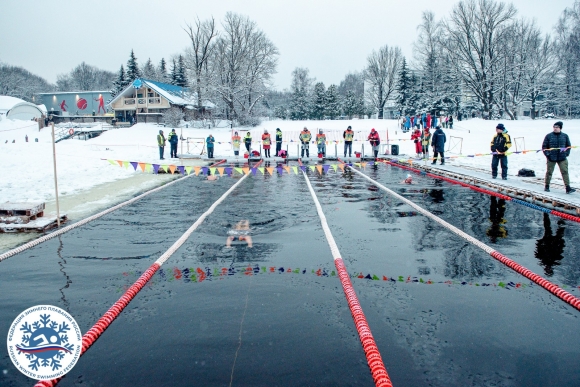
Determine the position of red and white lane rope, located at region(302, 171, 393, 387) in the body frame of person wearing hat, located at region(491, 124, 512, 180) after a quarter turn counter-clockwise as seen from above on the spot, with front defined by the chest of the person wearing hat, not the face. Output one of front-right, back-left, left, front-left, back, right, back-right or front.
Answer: front-right

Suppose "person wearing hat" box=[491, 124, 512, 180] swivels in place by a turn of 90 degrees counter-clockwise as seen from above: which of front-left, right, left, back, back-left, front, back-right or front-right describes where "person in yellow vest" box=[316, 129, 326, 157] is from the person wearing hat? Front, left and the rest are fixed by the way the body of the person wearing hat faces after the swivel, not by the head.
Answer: back

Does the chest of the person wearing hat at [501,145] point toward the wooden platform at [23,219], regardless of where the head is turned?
yes

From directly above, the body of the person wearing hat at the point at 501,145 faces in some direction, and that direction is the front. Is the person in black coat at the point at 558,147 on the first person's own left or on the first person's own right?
on the first person's own left

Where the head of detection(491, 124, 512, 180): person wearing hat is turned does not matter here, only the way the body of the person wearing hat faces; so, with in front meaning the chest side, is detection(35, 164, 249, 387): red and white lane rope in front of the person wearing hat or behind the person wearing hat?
in front
